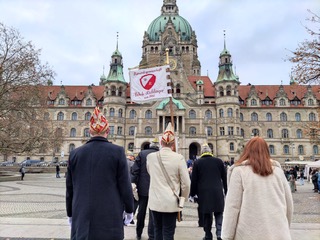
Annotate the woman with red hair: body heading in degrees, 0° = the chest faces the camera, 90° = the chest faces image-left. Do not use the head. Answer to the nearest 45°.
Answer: approximately 180°

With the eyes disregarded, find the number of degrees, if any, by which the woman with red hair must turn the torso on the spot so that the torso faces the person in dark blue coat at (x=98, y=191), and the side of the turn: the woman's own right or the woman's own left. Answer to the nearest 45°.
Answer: approximately 90° to the woman's own left

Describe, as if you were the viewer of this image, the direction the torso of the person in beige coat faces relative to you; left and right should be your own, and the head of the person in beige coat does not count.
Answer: facing away from the viewer

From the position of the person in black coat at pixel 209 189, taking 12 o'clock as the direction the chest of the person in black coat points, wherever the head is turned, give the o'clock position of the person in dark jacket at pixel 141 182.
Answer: The person in dark jacket is roughly at 9 o'clock from the person in black coat.

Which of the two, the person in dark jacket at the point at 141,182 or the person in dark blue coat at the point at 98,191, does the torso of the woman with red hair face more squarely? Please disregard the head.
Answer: the person in dark jacket

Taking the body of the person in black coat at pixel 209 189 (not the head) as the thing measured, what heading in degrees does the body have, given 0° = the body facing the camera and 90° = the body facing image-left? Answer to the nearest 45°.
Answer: approximately 180°

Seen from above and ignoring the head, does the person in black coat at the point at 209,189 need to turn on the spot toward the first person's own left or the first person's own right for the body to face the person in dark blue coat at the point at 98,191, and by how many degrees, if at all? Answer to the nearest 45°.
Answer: approximately 135° to the first person's own left

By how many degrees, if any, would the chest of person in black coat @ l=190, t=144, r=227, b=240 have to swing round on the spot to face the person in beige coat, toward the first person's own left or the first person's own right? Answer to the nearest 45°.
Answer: approximately 135° to the first person's own left

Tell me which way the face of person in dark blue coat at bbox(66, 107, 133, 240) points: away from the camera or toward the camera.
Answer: away from the camera

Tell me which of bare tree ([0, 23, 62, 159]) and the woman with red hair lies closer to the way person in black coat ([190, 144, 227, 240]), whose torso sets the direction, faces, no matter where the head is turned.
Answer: the bare tree
